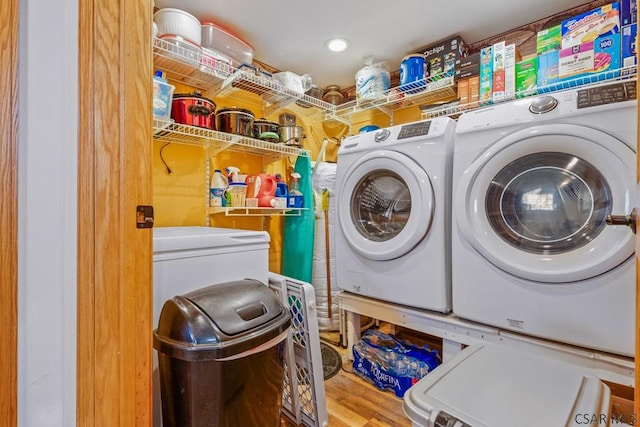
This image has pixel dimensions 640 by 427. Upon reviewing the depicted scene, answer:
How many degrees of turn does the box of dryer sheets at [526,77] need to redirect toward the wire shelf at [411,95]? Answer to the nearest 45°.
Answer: approximately 45° to its right

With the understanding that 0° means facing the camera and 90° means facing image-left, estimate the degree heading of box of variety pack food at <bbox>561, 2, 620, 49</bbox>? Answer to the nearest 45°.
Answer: approximately 45°

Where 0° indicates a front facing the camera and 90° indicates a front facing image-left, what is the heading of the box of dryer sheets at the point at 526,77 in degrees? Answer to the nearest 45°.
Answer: approximately 45°

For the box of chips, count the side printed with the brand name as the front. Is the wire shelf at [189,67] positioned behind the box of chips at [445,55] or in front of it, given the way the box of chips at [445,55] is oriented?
in front

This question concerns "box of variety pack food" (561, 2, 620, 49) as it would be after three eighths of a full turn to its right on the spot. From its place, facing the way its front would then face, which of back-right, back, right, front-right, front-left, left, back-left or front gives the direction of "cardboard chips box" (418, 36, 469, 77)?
left
